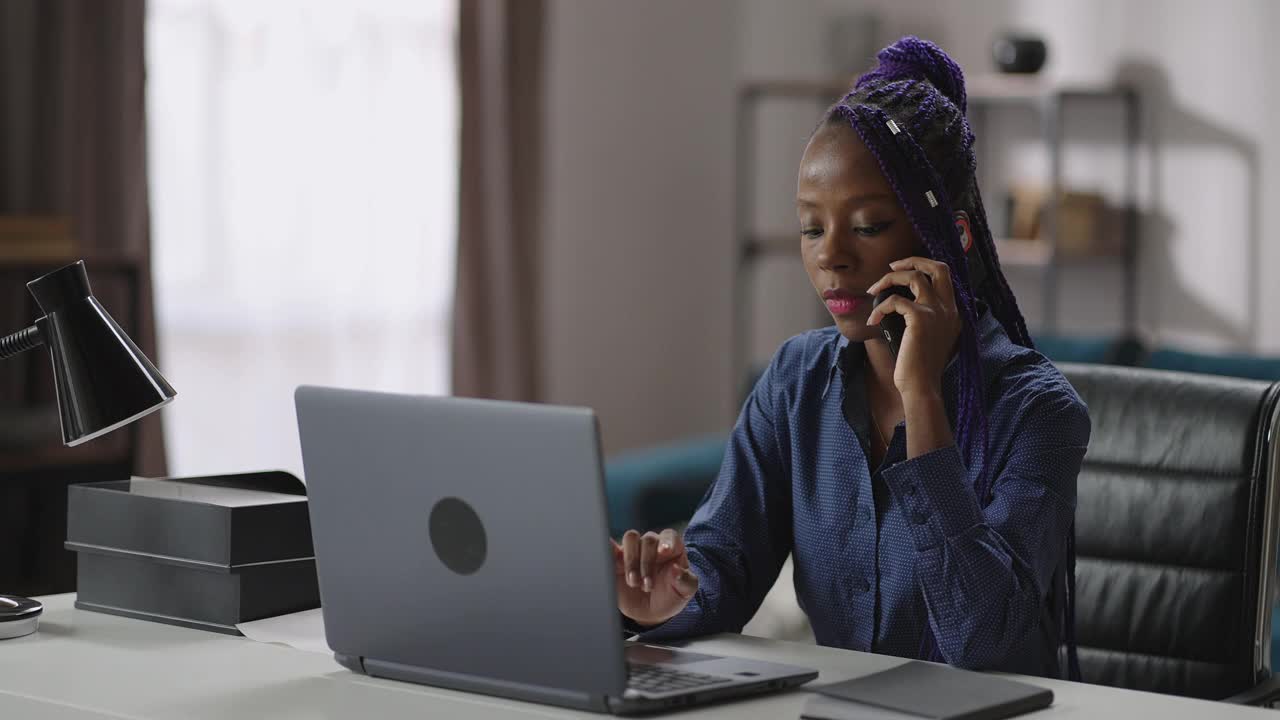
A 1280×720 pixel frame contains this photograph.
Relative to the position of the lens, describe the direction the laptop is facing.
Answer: facing away from the viewer and to the right of the viewer

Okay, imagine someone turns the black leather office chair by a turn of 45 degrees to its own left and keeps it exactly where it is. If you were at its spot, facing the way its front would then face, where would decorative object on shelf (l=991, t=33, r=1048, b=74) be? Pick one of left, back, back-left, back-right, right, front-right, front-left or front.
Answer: back

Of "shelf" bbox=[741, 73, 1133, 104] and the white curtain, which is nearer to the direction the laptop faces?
the shelf

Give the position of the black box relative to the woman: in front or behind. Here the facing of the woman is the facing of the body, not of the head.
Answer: in front

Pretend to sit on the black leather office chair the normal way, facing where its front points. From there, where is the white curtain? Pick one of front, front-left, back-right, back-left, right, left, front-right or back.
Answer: right

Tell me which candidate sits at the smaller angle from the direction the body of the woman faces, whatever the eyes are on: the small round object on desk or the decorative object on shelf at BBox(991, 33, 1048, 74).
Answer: the small round object on desk

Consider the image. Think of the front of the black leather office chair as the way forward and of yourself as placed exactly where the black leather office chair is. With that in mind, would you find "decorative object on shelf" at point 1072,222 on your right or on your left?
on your right

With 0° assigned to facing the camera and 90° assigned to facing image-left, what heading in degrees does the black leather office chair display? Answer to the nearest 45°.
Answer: approximately 45°

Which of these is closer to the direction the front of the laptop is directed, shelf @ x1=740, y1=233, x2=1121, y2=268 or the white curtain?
the shelf

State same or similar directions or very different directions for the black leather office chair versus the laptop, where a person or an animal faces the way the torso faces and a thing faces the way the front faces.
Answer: very different directions

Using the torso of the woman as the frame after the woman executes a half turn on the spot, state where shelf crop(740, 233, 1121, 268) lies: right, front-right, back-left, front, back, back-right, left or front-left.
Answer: front-left

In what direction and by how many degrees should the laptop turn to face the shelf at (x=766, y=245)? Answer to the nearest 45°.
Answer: approximately 45° to its left

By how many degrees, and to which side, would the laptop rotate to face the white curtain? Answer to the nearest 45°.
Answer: approximately 45° to its left

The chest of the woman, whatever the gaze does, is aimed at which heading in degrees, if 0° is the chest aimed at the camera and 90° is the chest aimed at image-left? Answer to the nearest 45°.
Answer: approximately 45°

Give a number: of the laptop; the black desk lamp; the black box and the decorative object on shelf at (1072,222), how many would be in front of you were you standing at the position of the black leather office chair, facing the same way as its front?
3

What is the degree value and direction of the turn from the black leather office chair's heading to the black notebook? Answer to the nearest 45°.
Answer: approximately 45° to its left
